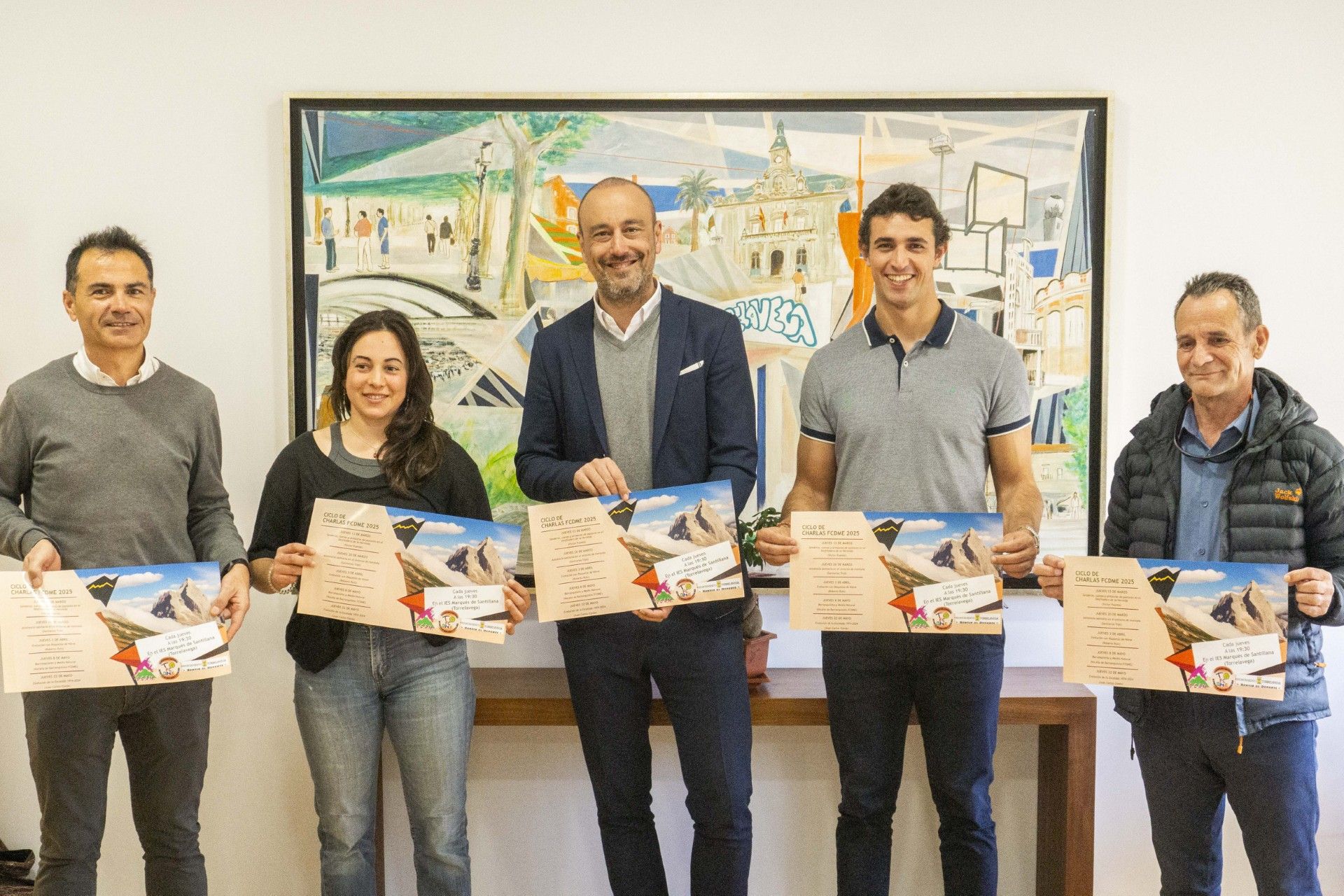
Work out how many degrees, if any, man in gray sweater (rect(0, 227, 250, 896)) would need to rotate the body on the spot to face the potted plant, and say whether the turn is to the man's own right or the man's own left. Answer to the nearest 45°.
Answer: approximately 90° to the man's own left

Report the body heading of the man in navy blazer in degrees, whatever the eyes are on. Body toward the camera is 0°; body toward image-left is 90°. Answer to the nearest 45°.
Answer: approximately 0°

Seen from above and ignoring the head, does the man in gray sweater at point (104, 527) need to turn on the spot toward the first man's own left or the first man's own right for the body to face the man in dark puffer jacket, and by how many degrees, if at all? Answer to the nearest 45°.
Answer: approximately 45° to the first man's own left

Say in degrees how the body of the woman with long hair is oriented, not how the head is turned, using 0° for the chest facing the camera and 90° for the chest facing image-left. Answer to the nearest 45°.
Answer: approximately 0°

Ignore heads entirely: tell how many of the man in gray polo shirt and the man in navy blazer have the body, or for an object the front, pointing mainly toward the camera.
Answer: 2
